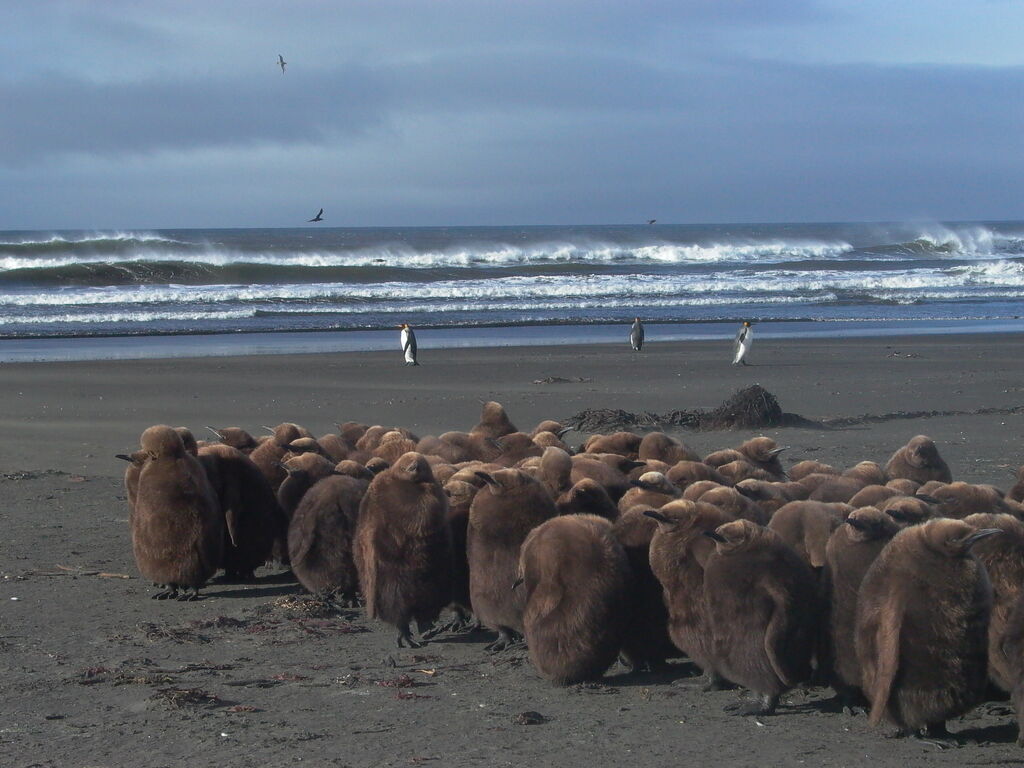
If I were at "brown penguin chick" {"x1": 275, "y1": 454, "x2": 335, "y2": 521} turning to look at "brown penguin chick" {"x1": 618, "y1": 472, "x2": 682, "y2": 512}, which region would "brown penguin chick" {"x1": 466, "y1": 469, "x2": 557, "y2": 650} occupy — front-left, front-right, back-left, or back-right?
front-right

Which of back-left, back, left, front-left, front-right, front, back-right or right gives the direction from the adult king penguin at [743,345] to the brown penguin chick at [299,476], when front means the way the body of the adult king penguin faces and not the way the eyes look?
front-right

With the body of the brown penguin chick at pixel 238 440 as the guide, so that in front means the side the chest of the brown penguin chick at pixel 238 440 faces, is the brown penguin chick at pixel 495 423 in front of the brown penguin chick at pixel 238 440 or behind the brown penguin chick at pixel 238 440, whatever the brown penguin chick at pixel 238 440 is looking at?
behind

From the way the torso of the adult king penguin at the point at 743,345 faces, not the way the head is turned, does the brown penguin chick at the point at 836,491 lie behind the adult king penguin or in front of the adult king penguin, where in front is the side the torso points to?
in front

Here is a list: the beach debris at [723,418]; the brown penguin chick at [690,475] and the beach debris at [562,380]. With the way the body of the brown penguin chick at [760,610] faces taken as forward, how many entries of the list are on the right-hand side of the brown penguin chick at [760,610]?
3

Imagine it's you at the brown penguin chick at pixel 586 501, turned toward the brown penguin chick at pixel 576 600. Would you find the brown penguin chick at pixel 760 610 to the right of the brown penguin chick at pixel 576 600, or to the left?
left

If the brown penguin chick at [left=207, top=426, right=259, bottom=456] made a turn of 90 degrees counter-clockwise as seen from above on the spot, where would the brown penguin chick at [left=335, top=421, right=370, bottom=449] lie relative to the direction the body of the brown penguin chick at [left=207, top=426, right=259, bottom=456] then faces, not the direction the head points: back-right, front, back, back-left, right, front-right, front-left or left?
back-left
